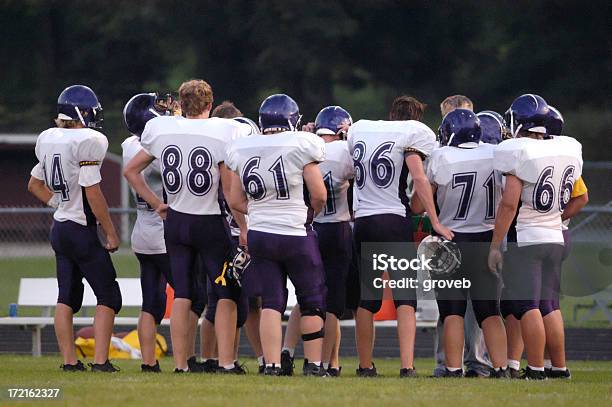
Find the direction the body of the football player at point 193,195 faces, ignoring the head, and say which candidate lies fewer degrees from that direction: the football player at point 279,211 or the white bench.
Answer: the white bench

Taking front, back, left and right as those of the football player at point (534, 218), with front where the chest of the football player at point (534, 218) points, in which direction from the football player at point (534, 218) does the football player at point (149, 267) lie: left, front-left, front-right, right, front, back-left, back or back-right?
front-left

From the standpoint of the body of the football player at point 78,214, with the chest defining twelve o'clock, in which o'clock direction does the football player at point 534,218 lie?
the football player at point 534,218 is roughly at 2 o'clock from the football player at point 78,214.

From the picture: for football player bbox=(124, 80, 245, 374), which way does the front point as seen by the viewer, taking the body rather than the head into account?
away from the camera

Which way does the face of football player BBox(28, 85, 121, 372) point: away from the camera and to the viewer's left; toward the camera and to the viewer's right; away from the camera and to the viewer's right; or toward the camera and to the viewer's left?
away from the camera and to the viewer's right

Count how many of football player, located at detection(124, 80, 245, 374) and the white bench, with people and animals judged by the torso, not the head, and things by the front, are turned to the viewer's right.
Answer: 0

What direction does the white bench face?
toward the camera

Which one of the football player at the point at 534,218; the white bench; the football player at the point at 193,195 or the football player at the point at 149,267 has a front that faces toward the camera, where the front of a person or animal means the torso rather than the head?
the white bench

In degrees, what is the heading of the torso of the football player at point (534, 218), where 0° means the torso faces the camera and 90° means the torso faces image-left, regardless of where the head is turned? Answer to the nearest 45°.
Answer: approximately 135°

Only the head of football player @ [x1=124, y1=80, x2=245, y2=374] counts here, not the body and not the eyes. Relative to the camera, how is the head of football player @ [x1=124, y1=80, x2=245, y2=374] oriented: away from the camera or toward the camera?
away from the camera

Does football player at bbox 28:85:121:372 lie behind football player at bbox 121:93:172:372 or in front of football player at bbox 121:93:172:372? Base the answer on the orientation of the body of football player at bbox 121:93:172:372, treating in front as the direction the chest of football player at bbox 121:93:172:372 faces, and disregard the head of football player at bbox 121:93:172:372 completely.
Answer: behind

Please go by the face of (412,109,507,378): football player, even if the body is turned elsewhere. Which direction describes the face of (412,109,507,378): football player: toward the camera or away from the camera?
away from the camera

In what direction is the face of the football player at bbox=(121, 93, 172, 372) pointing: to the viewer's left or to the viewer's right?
to the viewer's right

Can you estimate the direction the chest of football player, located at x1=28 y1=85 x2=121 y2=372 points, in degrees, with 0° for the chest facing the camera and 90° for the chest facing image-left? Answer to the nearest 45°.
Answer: approximately 225°
